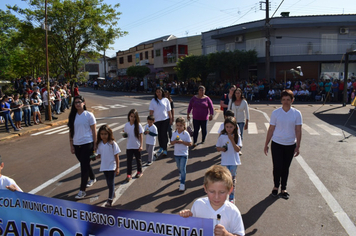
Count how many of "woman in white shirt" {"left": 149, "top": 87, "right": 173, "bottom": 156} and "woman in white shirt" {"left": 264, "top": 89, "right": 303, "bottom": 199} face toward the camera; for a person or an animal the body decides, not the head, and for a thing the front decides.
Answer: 2

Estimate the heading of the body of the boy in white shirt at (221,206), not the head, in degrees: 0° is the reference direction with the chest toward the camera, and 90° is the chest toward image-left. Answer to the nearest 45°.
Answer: approximately 0°

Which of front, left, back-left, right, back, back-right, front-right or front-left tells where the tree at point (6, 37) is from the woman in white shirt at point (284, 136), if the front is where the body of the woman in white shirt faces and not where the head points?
back-right

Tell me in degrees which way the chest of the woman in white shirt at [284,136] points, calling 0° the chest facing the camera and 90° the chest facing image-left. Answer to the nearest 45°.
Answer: approximately 0°

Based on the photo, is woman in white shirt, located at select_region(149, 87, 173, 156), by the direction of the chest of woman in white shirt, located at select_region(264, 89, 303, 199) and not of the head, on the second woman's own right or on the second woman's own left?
on the second woman's own right

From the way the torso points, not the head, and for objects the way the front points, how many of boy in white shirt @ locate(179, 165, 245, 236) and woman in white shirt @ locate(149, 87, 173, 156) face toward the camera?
2

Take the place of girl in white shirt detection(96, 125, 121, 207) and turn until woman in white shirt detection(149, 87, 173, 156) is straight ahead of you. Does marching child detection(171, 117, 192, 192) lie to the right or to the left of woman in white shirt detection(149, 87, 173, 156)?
right

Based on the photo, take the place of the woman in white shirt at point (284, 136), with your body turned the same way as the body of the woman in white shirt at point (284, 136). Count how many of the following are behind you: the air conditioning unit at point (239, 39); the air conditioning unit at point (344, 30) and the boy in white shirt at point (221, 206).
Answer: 2
